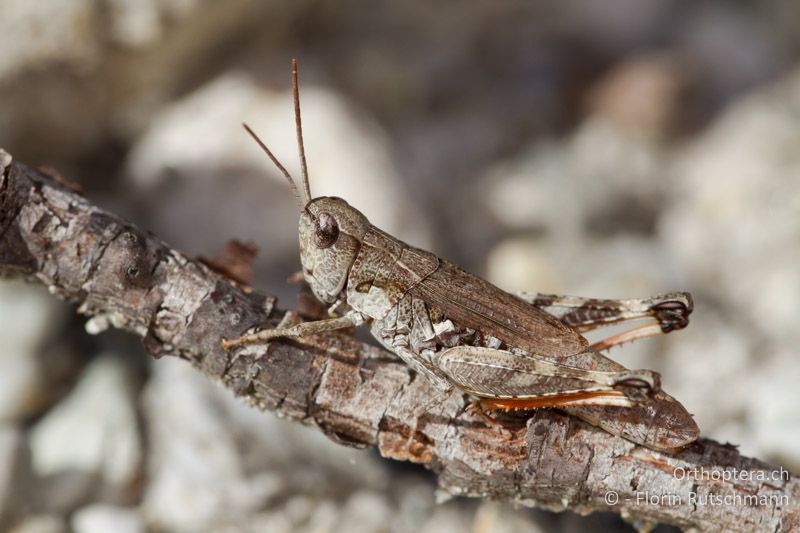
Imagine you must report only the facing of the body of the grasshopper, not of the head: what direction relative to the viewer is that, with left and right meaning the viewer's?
facing to the left of the viewer
